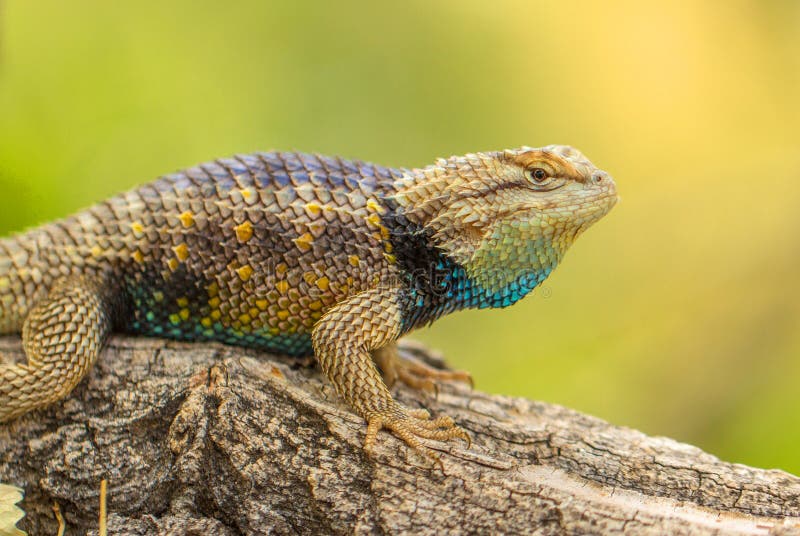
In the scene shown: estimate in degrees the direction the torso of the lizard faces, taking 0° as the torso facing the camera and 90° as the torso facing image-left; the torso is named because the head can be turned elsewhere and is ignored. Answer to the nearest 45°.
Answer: approximately 270°
